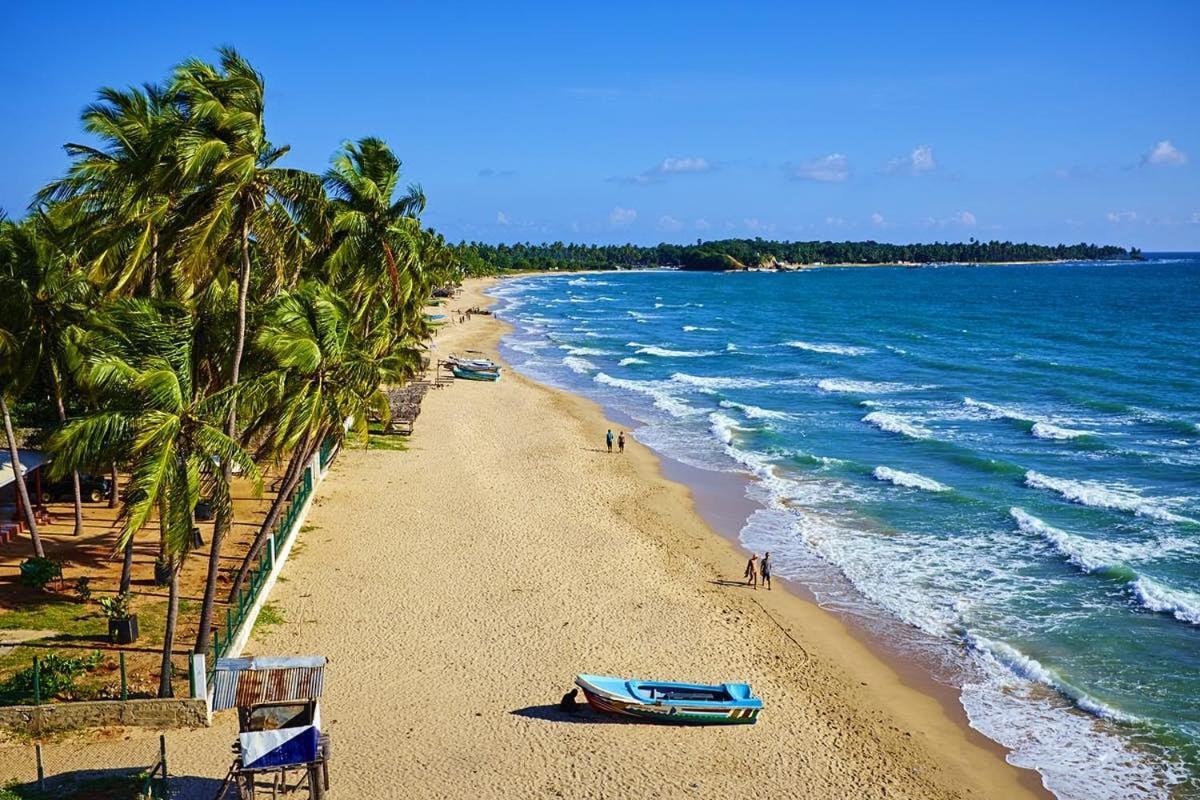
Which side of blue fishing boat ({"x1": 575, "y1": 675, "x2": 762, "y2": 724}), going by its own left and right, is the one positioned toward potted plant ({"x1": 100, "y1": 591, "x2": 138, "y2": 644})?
front

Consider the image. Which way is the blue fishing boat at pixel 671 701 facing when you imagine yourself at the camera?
facing to the left of the viewer

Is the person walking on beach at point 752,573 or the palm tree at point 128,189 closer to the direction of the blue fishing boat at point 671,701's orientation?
the palm tree

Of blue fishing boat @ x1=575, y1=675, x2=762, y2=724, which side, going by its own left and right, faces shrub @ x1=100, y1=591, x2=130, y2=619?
front

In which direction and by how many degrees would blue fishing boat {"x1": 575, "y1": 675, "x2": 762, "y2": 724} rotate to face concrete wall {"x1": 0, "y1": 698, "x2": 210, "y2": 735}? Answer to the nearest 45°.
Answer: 0° — it already faces it

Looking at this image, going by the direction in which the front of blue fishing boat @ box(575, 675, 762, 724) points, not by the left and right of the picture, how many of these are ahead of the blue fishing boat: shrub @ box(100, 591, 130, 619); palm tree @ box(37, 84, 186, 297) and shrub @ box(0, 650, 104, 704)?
3

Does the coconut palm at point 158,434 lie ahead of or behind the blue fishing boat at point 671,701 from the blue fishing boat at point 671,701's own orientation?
ahead

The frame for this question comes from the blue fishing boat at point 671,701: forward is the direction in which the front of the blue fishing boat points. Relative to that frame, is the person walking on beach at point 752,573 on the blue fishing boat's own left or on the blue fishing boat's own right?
on the blue fishing boat's own right

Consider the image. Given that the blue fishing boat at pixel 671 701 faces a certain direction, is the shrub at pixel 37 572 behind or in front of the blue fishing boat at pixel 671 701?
in front

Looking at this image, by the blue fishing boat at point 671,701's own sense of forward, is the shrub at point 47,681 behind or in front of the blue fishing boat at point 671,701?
in front

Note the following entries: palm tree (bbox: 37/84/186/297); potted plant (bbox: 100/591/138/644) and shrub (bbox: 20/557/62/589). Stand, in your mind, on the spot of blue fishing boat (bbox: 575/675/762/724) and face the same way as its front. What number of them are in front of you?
3

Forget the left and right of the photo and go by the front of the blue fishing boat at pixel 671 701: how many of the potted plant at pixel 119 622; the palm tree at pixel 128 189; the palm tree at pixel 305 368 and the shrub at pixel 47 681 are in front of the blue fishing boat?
4

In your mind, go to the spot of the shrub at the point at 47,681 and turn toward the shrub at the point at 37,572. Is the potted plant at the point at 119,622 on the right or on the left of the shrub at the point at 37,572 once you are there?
right
